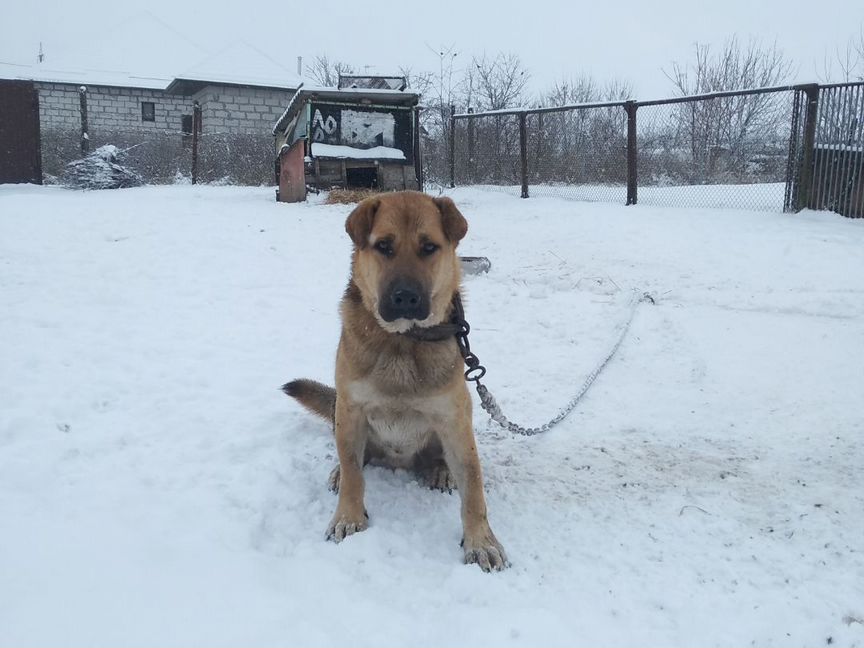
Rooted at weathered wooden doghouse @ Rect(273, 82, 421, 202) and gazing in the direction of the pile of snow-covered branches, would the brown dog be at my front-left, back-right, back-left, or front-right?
back-left

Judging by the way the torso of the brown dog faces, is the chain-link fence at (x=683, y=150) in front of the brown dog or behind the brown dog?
behind

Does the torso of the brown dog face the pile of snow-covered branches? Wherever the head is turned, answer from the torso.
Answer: no

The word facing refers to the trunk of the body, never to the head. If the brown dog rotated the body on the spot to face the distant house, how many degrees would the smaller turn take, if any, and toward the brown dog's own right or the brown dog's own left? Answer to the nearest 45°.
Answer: approximately 180°

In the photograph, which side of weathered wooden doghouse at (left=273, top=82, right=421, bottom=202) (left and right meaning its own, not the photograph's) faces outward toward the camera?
front

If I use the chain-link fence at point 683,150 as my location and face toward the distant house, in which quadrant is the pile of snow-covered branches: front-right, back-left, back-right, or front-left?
front-left

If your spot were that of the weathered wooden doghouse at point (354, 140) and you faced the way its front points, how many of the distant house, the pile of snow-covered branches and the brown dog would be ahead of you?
1

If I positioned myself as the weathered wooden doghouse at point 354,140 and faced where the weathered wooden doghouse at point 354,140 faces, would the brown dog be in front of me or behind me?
in front

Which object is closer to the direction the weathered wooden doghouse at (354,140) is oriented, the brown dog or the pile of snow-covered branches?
the brown dog

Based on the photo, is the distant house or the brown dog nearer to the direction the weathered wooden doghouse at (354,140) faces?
the brown dog

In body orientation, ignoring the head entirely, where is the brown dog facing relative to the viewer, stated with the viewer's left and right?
facing the viewer

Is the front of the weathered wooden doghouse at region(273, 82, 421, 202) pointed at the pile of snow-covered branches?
no

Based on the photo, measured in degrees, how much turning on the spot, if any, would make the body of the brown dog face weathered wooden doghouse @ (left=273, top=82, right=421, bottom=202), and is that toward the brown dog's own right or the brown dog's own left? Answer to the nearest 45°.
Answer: approximately 180°

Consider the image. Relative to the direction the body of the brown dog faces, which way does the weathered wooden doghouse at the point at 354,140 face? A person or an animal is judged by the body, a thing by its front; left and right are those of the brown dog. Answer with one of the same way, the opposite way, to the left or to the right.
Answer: the same way

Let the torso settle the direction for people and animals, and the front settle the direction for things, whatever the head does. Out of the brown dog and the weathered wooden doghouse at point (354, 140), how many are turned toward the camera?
2

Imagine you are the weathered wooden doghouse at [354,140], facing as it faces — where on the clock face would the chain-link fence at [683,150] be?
The chain-link fence is roughly at 9 o'clock from the weathered wooden doghouse.
